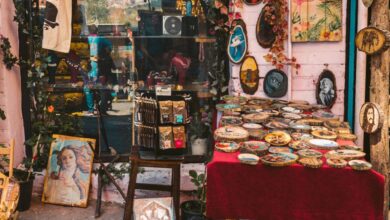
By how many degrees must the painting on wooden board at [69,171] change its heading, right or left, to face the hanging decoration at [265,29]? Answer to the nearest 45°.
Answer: approximately 90° to its left

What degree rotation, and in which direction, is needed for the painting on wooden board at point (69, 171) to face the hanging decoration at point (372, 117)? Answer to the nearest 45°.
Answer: approximately 45° to its left

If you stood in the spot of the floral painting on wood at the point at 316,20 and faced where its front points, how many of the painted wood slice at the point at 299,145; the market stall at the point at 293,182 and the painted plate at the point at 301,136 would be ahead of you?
3
